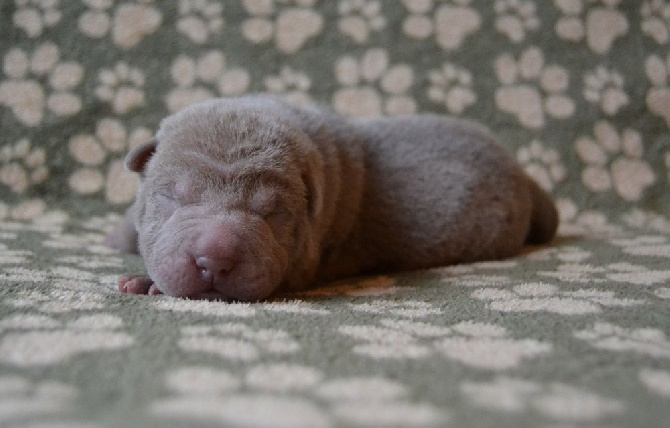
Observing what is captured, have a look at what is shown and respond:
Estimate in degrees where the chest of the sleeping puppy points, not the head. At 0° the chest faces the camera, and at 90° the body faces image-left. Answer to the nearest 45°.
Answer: approximately 45°
